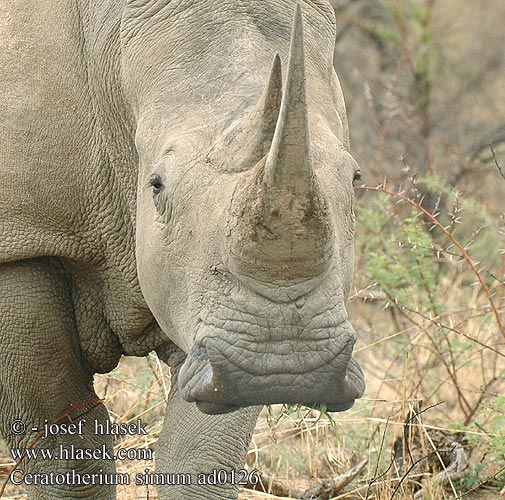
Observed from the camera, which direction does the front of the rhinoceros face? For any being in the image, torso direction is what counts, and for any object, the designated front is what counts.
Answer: facing the viewer and to the right of the viewer
